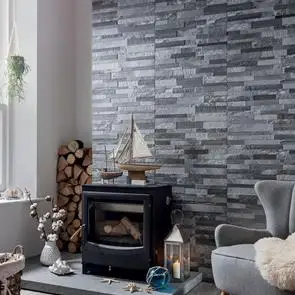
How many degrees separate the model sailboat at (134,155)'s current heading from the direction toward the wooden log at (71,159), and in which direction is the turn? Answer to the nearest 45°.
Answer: approximately 45° to its right

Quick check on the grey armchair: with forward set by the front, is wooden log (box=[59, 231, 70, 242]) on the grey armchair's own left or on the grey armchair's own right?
on the grey armchair's own right

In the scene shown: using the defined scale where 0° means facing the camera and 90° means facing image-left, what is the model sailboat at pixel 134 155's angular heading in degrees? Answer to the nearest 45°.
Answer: approximately 90°

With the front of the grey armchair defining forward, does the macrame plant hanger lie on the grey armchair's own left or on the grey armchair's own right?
on the grey armchair's own right

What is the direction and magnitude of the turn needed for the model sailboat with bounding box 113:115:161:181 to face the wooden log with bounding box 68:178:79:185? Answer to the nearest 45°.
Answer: approximately 45° to its right

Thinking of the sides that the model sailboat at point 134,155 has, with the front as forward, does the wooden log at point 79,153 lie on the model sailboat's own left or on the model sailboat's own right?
on the model sailboat's own right
